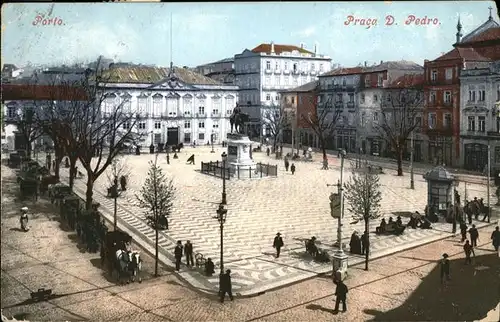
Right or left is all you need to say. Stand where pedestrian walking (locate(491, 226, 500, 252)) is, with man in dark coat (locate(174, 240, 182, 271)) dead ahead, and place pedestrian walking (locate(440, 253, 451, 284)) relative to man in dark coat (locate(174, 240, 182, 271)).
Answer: left

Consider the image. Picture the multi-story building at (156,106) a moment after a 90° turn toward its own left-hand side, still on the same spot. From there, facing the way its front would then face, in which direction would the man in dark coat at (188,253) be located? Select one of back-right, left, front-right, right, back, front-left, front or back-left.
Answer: right

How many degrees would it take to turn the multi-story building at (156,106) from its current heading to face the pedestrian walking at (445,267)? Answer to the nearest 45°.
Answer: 0° — it already faces them

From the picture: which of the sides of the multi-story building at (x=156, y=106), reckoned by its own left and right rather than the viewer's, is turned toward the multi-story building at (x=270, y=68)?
left

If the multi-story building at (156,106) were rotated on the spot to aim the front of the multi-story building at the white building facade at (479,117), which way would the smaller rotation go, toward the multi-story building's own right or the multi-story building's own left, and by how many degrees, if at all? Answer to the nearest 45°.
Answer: approximately 45° to the multi-story building's own left

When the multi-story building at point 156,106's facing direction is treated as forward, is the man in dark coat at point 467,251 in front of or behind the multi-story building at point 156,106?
in front

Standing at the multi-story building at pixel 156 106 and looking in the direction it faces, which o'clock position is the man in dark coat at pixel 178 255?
The man in dark coat is roughly at 12 o'clock from the multi-story building.

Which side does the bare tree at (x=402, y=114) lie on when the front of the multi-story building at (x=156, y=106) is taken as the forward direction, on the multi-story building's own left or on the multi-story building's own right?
on the multi-story building's own left

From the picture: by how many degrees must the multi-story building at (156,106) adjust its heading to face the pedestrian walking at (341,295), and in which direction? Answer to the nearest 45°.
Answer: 0° — it already faces them

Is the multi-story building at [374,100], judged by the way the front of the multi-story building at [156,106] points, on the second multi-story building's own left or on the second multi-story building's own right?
on the second multi-story building's own left

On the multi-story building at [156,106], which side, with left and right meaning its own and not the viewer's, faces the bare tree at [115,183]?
front

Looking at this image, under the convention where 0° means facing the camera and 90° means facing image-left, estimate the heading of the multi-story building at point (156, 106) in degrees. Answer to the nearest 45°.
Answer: approximately 0°

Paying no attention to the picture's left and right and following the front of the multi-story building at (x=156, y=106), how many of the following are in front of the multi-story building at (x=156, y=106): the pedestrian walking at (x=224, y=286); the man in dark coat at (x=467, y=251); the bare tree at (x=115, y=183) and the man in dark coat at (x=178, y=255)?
4

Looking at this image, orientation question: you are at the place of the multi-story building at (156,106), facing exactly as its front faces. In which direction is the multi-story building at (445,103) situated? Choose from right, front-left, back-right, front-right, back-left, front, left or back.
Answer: front-left

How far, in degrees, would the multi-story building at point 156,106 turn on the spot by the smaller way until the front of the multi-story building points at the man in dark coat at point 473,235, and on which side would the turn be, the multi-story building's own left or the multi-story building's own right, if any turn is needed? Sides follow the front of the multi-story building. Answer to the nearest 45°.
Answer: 0° — it already faces them
